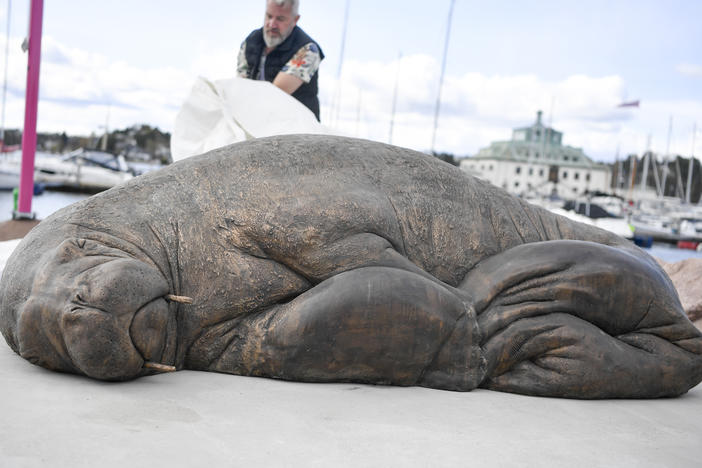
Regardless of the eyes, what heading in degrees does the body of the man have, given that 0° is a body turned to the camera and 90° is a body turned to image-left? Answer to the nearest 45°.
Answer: approximately 45°

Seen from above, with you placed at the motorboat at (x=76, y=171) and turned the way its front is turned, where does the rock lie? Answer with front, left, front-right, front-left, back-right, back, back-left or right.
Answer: right

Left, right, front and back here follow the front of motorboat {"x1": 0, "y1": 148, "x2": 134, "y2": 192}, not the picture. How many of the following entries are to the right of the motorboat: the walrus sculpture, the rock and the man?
3

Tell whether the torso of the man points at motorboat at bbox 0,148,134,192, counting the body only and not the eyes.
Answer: no

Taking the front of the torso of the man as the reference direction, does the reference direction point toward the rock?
no

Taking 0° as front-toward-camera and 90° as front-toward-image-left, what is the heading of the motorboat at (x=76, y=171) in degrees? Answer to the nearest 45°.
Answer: approximately 270°

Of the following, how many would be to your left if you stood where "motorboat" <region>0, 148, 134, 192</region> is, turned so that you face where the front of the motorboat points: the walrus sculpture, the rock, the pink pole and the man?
0

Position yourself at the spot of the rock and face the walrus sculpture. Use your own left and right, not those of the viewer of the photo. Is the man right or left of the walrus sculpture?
right

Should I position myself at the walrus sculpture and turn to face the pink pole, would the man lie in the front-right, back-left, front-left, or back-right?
front-right
